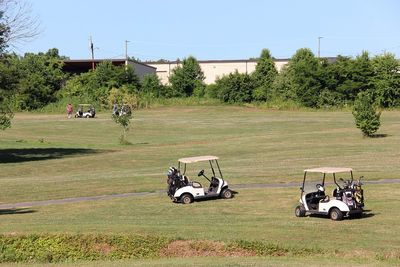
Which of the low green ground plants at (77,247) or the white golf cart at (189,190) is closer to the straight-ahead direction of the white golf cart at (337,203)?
the white golf cart

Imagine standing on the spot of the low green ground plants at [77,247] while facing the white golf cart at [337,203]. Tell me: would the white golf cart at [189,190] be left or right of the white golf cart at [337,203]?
left

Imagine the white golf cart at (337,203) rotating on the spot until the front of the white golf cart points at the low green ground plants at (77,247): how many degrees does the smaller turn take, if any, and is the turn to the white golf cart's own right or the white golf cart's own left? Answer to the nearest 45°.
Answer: approximately 90° to the white golf cart's own left

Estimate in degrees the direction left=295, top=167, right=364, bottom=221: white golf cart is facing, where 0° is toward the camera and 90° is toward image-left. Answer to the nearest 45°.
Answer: approximately 135°
